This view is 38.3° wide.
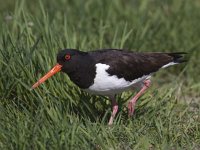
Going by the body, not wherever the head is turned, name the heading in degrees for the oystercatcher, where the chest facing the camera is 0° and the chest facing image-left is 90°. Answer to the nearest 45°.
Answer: approximately 90°
